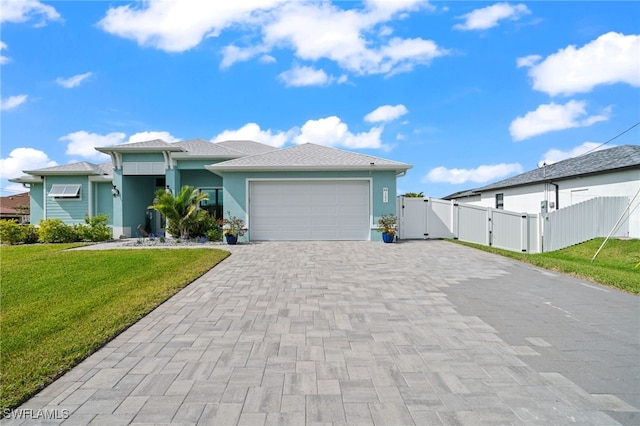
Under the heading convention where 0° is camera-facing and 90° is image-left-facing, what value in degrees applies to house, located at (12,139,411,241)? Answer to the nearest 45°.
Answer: approximately 0°

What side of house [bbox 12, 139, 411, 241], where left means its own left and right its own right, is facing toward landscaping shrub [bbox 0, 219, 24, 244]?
right

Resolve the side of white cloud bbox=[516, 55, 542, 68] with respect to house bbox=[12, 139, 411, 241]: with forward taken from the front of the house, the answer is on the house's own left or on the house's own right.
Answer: on the house's own left

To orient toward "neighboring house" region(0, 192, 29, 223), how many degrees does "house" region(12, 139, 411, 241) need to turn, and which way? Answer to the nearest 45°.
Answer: approximately 135° to its right

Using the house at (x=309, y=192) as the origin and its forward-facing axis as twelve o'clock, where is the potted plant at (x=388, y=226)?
The potted plant is roughly at 10 o'clock from the house.

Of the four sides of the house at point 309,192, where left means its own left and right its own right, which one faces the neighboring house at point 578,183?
left
